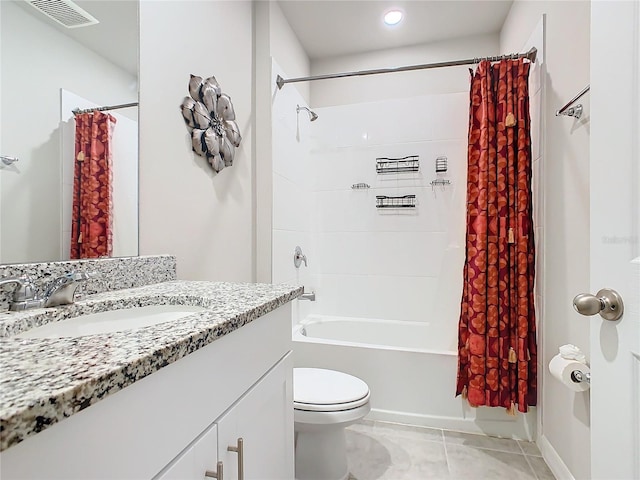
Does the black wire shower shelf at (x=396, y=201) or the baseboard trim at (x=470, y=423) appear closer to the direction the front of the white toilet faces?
the baseboard trim

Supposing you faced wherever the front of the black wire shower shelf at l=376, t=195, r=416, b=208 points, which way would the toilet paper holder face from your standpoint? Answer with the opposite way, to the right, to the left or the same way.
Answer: to the right

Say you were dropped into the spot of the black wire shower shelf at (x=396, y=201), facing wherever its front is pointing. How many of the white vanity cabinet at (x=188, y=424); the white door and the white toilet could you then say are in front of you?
3

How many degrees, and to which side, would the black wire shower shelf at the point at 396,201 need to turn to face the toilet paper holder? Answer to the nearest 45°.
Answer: approximately 45° to its left

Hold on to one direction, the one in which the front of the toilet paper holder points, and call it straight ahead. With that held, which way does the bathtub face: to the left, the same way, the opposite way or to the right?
to the left

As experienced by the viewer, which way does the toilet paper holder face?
facing to the left of the viewer

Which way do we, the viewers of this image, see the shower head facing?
facing to the right of the viewer
